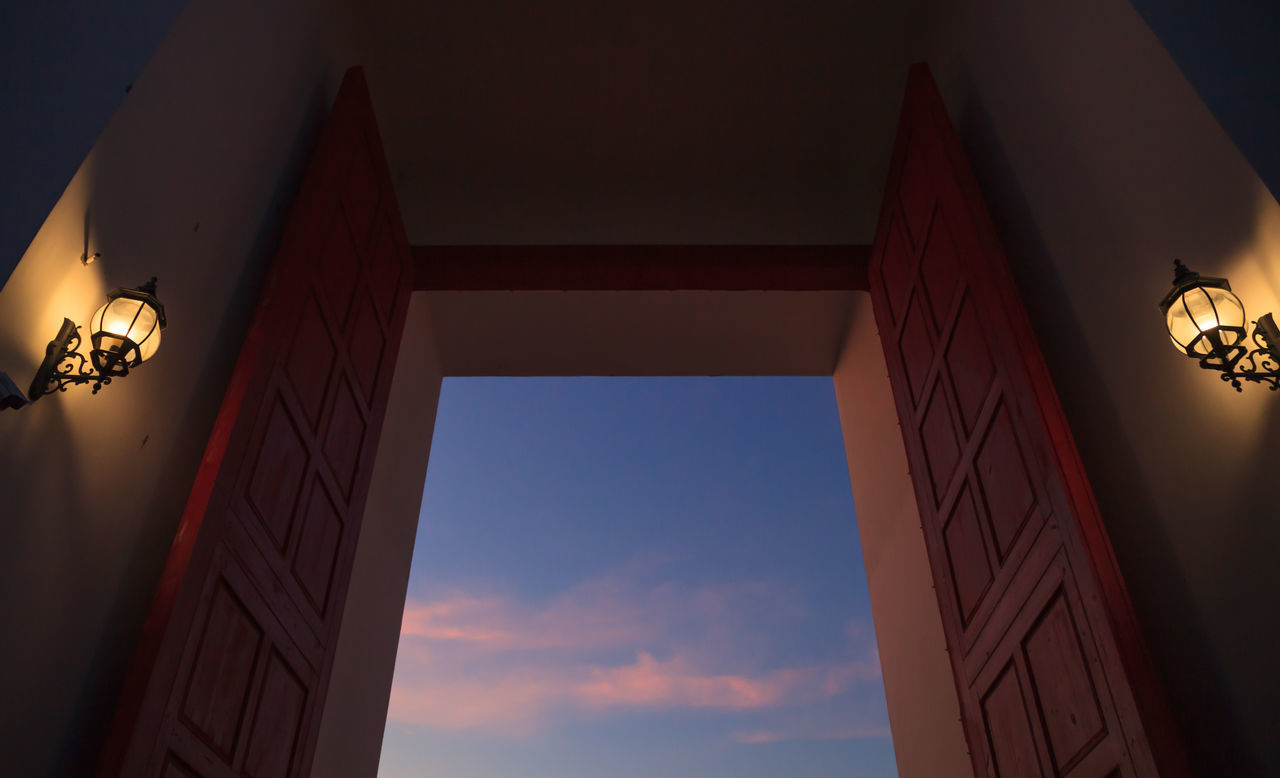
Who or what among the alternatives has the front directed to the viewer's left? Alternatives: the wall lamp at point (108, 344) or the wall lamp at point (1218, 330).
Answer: the wall lamp at point (1218, 330)

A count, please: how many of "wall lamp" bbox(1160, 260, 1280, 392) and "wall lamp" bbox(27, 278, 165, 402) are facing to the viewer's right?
1

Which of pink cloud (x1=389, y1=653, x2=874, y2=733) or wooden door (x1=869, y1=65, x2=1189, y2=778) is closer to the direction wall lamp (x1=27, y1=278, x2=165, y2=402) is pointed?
the wooden door

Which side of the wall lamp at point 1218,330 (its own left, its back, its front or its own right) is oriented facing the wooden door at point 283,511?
front

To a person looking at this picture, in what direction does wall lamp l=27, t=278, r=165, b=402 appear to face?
facing to the right of the viewer

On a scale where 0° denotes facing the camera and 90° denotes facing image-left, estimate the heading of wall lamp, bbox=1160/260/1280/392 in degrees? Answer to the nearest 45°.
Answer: approximately 90°

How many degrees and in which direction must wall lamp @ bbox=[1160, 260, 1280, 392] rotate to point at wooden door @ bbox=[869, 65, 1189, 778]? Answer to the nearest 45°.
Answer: approximately 45° to its right

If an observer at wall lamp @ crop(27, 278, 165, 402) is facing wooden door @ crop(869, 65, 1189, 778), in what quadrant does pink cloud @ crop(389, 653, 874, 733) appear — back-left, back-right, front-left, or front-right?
front-left
